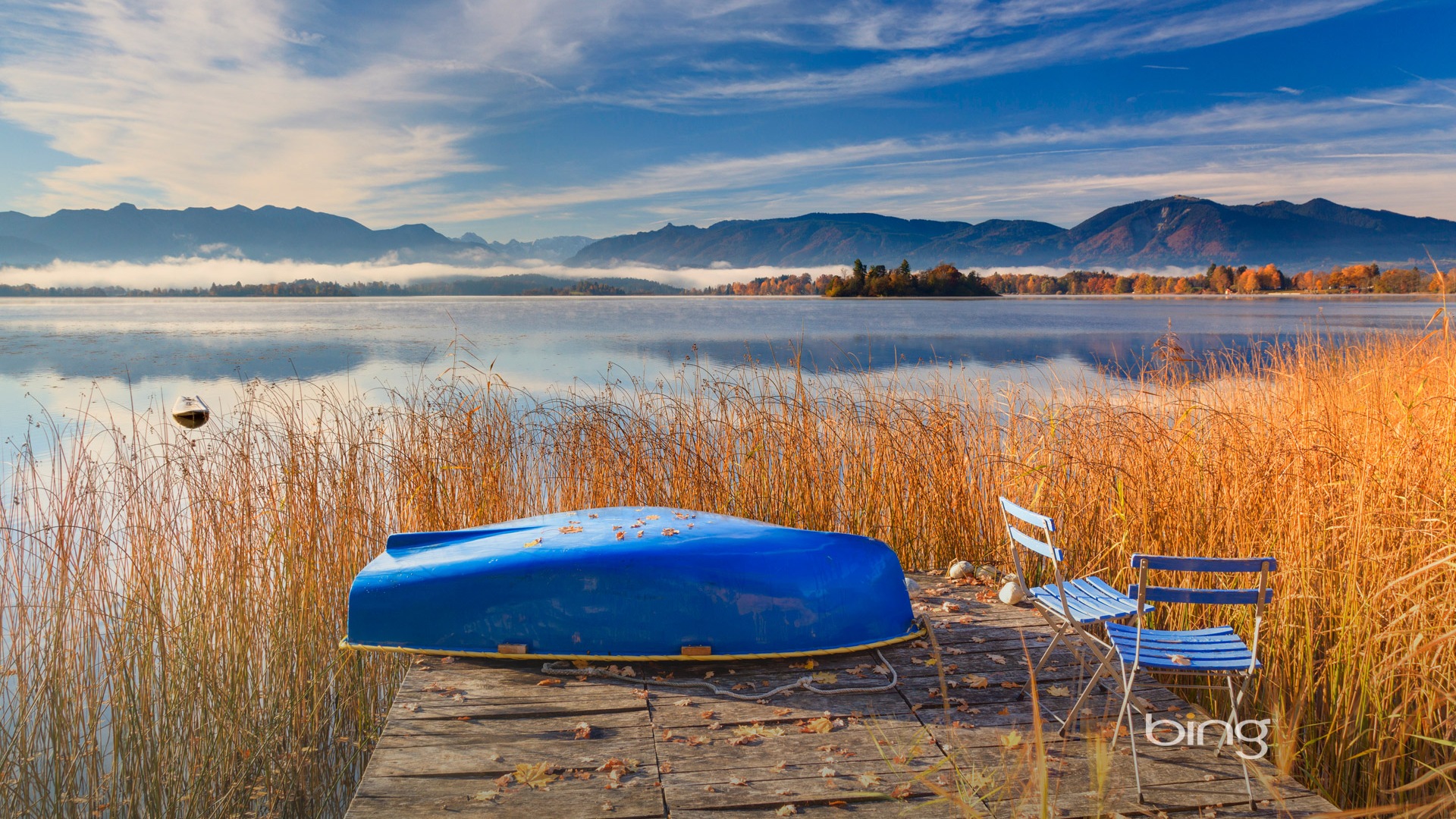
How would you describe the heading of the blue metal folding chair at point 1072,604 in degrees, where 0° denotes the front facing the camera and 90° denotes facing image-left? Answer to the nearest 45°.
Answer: approximately 225°

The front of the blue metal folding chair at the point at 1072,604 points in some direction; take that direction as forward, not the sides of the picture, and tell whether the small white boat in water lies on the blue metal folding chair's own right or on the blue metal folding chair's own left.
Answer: on the blue metal folding chair's own left

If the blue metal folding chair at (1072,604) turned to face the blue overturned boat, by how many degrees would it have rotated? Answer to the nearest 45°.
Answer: approximately 135° to its left
